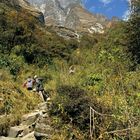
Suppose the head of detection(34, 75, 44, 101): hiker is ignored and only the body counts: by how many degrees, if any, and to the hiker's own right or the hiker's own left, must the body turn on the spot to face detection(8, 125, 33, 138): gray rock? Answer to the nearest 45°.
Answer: approximately 135° to the hiker's own left

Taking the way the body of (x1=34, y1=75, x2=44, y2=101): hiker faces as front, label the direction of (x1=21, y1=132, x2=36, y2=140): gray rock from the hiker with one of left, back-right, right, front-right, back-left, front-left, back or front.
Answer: back-left

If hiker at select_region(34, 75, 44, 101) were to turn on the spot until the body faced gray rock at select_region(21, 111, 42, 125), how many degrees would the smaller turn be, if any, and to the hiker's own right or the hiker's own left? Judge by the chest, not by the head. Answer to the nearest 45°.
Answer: approximately 135° to the hiker's own left

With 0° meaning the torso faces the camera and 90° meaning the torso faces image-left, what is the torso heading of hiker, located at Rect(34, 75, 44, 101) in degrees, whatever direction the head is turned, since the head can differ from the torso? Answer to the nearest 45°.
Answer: approximately 135°

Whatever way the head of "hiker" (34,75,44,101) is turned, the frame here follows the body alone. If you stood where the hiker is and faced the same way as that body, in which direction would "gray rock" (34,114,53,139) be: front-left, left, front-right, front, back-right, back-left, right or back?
back-left
